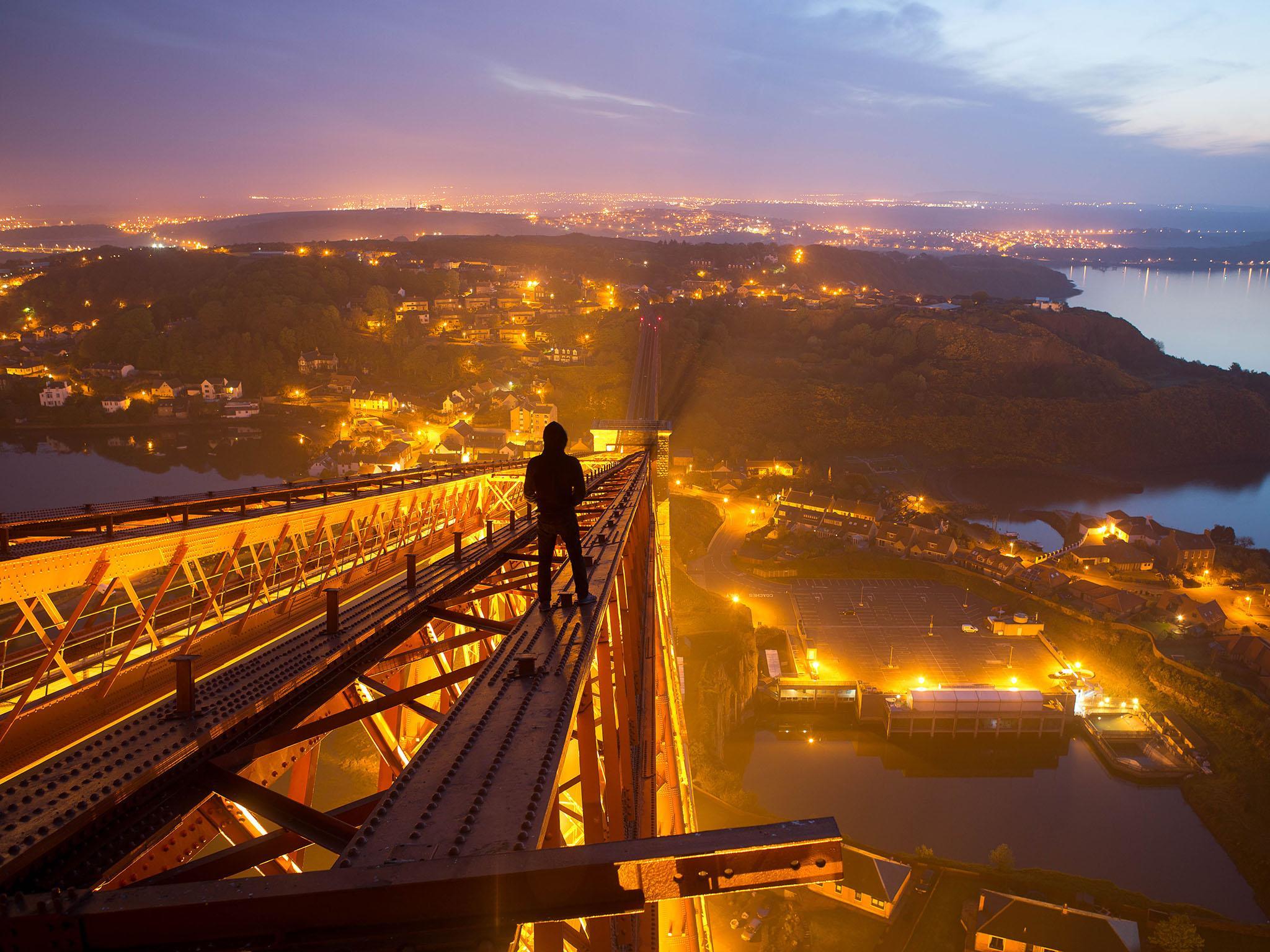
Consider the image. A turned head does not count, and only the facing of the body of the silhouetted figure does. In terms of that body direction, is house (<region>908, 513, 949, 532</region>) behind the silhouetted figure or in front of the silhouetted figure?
in front

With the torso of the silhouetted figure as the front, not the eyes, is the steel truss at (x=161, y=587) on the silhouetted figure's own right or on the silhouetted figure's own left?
on the silhouetted figure's own left

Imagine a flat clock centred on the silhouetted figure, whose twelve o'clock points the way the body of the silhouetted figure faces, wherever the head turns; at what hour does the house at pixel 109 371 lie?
The house is roughly at 11 o'clock from the silhouetted figure.

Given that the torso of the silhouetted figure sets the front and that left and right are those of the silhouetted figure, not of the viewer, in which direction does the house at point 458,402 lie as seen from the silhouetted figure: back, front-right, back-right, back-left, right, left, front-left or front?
front

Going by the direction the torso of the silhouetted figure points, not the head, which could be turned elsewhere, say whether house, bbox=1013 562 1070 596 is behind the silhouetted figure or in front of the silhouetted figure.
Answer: in front

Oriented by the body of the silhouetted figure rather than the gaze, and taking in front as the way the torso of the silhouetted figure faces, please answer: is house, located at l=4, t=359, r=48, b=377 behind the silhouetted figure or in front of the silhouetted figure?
in front

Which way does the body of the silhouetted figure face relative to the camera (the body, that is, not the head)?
away from the camera

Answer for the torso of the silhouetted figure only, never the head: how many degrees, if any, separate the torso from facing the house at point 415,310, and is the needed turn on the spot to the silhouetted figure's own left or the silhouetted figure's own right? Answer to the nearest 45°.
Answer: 0° — they already face it

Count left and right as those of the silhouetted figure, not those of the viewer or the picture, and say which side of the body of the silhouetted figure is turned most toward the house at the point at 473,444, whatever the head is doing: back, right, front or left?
front

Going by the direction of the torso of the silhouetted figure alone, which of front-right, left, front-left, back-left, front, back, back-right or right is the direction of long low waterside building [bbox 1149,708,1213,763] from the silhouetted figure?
front-right

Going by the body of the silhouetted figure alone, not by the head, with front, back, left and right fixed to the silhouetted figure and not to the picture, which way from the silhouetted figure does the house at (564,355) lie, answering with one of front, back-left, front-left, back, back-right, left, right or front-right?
front

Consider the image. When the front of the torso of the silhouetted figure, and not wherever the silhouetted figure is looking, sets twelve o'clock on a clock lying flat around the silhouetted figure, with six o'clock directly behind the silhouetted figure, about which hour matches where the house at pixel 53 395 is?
The house is roughly at 11 o'clock from the silhouetted figure.

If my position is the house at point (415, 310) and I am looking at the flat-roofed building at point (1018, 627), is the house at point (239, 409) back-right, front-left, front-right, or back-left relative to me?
front-right
